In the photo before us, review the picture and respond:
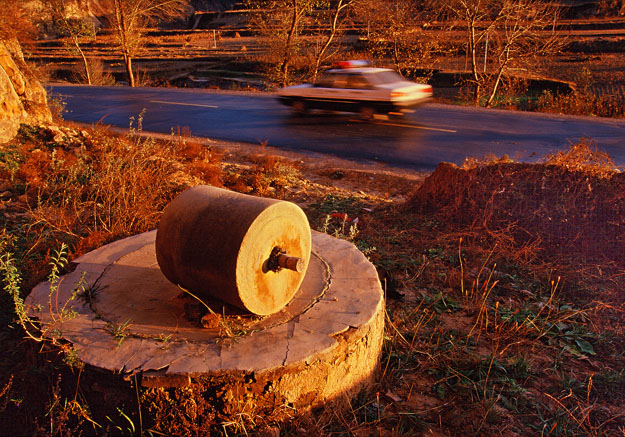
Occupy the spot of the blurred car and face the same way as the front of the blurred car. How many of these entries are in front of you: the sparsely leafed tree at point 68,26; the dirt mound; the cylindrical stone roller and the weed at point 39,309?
1

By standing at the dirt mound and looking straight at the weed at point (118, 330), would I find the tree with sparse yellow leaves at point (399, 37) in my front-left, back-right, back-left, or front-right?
back-right

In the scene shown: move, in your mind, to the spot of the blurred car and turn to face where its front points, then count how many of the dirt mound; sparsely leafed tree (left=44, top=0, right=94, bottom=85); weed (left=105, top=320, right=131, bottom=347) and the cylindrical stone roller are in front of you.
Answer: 1
